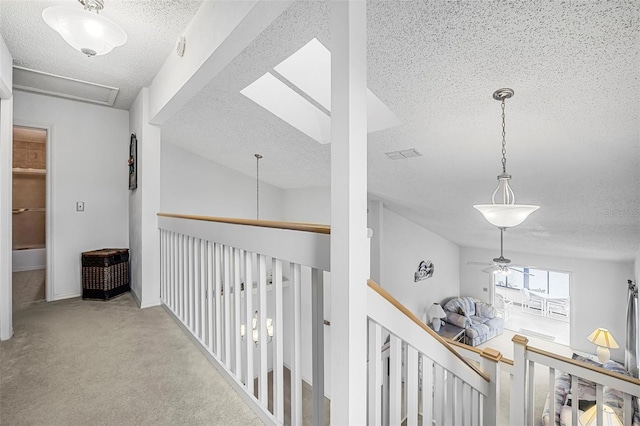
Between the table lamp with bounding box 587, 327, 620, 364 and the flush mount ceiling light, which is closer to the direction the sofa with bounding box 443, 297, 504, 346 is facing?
the table lamp

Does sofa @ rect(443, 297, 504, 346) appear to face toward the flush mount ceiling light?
no

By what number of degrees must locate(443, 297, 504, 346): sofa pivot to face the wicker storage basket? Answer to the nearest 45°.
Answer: approximately 90° to its right

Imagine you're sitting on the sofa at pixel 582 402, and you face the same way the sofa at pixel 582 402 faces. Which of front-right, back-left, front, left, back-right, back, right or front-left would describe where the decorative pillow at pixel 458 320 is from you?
right

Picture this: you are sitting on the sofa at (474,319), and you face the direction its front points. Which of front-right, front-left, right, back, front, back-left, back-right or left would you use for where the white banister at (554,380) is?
front-right

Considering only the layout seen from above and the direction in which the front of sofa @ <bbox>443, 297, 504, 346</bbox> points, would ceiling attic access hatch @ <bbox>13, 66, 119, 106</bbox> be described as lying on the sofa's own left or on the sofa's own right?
on the sofa's own right

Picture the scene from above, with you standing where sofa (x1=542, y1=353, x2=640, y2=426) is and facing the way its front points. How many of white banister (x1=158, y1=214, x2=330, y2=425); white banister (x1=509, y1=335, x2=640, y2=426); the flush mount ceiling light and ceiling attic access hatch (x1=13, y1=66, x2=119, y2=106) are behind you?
0

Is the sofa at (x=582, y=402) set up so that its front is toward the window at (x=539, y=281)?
no

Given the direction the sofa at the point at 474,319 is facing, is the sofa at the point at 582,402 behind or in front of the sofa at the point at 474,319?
in front

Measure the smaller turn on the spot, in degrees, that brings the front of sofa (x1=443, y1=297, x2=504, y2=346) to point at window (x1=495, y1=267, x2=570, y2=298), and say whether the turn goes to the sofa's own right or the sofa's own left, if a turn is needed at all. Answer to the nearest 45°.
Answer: approximately 90° to the sofa's own left

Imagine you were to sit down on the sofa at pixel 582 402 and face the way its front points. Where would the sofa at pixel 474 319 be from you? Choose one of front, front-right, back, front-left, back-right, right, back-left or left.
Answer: right

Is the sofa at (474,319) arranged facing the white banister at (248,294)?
no

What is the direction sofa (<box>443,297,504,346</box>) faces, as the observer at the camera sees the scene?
facing the viewer and to the right of the viewer

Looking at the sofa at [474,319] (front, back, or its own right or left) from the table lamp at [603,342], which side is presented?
front

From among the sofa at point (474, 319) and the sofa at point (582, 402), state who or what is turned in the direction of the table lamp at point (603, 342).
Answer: the sofa at point (474, 319)

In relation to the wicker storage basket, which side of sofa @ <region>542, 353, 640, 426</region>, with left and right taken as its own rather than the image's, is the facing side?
front
